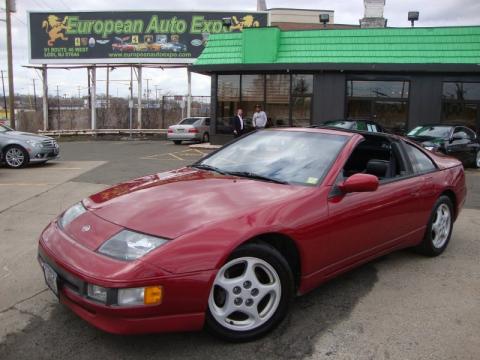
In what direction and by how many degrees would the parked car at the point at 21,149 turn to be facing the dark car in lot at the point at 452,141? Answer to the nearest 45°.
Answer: approximately 45° to its left

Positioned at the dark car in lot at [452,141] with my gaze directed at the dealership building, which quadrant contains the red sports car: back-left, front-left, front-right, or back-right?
back-left

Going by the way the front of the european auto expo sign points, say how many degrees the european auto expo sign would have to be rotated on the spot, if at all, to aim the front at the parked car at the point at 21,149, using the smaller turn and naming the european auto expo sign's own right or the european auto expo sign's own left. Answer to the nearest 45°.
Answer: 0° — it already faces it

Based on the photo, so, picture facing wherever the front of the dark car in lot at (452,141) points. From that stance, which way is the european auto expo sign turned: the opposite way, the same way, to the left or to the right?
to the left

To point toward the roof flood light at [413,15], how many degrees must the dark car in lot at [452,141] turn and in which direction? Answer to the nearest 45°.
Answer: approximately 135° to its right

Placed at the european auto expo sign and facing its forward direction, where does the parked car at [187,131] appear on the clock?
The parked car is roughly at 11 o'clock from the european auto expo sign.

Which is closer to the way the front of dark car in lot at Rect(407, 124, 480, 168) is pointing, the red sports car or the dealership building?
the red sports car

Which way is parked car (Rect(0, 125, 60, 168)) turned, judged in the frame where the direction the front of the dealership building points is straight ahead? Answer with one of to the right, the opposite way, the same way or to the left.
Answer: to the left

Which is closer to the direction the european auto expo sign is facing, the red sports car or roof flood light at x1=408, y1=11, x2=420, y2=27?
the red sports car

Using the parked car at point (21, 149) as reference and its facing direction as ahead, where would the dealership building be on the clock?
The dealership building is roughly at 10 o'clock from the parked car.

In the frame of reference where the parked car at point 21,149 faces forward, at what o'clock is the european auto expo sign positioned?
The european auto expo sign is roughly at 8 o'clock from the parked car.

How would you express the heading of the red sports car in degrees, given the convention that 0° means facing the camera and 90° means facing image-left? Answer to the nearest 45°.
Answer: approximately 45°

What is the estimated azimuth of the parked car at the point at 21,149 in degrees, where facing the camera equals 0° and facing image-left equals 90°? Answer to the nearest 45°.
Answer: approximately 315°
